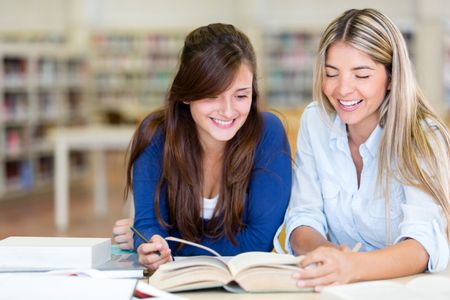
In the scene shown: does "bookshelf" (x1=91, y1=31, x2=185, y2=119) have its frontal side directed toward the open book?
yes

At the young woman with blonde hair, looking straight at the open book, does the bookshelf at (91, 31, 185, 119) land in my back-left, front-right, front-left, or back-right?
back-right

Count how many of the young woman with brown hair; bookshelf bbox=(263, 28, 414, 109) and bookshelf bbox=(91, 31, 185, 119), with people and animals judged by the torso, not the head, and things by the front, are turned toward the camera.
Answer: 3

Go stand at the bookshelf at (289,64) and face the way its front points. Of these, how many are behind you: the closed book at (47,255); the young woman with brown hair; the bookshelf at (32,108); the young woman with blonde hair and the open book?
0

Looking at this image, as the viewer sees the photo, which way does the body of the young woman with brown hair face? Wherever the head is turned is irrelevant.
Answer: toward the camera

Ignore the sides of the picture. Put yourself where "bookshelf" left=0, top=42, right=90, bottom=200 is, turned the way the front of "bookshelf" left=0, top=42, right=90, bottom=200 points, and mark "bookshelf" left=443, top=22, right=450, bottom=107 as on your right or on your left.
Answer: on your left

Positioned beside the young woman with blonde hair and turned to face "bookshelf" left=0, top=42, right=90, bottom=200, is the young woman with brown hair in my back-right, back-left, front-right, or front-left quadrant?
front-left

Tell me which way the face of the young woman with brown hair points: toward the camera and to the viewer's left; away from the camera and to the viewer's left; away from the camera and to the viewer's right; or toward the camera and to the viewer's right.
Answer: toward the camera and to the viewer's right

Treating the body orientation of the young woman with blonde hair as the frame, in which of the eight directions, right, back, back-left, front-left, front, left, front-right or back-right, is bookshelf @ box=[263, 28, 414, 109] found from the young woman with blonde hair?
back-right

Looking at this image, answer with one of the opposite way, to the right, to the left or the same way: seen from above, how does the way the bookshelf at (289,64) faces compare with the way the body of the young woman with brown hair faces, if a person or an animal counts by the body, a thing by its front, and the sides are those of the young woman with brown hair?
the same way

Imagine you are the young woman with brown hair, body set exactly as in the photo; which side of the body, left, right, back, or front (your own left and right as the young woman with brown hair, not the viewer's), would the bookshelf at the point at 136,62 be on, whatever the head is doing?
back

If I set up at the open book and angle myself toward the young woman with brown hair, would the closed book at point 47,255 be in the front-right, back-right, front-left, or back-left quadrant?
front-left

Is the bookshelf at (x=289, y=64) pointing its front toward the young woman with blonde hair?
yes

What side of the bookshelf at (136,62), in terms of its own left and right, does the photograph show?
front

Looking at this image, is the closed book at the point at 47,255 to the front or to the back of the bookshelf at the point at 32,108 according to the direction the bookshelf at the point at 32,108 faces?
to the front

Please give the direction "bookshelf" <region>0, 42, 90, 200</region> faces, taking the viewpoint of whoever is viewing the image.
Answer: facing the viewer and to the right of the viewer

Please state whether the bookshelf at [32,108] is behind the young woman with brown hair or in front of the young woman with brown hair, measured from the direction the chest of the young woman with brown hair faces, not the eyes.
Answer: behind

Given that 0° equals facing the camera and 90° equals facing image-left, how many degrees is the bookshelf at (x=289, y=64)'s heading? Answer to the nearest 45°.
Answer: approximately 0°

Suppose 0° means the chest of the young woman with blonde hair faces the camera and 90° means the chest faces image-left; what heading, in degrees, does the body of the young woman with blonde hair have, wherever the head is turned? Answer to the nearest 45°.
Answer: approximately 45°

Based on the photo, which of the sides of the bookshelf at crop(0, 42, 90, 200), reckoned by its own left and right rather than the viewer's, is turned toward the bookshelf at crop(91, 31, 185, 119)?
left
